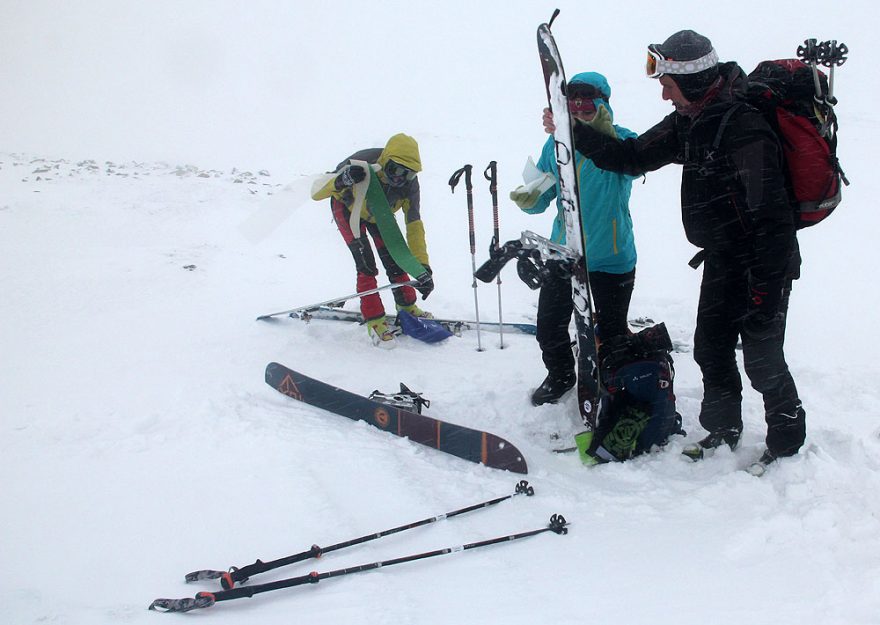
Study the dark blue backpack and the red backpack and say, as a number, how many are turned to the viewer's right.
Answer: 1

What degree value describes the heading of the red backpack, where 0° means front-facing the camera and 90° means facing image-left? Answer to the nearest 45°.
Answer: approximately 270°

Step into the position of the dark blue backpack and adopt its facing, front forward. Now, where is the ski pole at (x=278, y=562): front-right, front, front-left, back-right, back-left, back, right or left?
front-right

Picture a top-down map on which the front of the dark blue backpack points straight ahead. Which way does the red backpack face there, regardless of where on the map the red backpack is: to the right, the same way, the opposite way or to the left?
to the left

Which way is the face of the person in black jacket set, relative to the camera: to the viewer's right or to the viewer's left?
to the viewer's left
